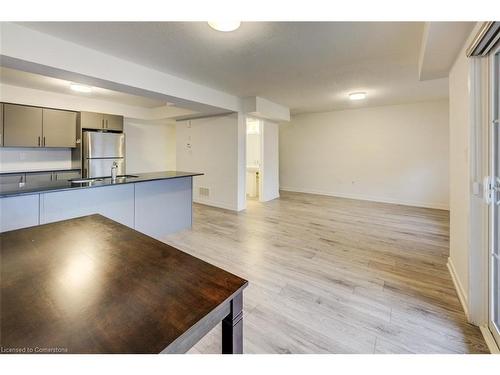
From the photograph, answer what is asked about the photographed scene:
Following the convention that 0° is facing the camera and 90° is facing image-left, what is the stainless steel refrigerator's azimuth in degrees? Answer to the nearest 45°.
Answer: approximately 0°

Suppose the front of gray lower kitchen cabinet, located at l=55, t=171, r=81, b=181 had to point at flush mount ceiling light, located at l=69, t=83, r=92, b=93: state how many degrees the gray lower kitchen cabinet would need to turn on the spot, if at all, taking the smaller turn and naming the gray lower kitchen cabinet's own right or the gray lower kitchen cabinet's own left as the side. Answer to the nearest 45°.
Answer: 0° — it already faces it

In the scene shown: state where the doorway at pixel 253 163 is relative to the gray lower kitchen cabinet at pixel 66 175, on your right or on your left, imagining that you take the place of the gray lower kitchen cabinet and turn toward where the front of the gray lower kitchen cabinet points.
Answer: on your left
